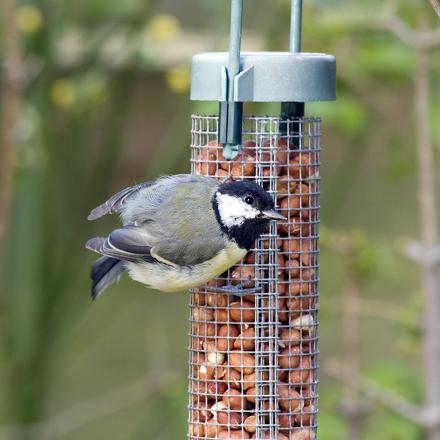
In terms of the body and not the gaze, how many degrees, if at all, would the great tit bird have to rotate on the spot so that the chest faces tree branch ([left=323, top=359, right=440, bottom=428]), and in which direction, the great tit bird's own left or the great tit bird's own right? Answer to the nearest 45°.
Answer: approximately 45° to the great tit bird's own left

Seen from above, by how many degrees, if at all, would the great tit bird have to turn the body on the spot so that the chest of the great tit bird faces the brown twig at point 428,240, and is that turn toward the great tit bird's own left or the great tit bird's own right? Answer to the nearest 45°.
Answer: approximately 45° to the great tit bird's own left

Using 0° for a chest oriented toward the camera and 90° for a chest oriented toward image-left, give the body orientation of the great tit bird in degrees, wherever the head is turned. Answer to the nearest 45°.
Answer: approximately 270°
